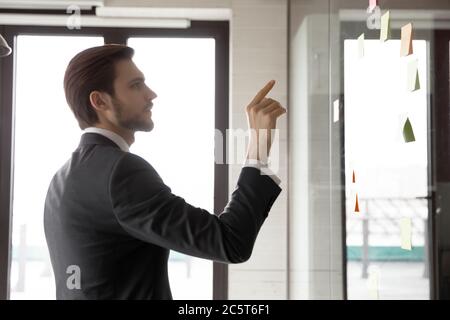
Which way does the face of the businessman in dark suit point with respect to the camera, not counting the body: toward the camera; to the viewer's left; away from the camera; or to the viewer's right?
to the viewer's right

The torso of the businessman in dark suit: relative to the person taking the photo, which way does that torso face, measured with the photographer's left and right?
facing away from the viewer and to the right of the viewer
